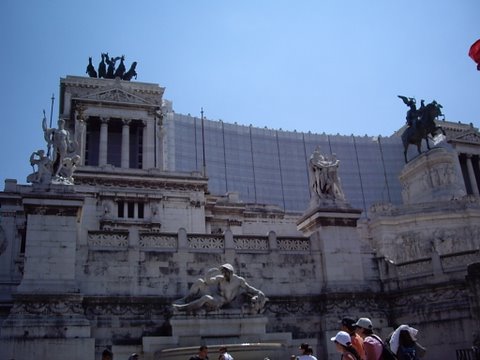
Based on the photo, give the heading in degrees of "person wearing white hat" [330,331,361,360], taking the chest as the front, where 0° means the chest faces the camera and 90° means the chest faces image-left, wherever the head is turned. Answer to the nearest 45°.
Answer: approximately 90°
